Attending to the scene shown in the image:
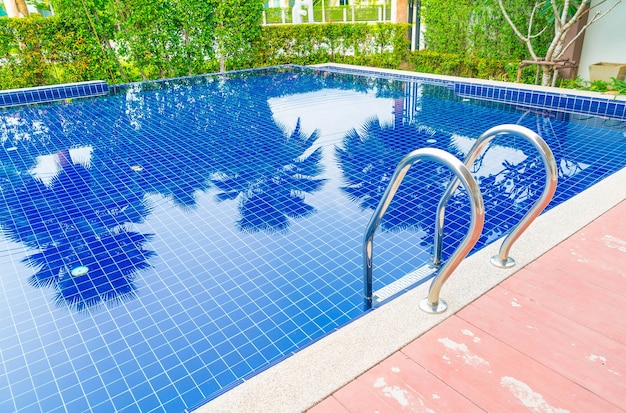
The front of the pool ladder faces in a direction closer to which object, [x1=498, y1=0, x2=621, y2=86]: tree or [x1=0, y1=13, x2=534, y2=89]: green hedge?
the green hedge

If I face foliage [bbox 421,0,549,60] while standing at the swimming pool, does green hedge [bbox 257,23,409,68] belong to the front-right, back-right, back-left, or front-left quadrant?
front-left

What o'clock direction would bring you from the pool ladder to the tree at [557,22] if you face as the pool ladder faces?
The tree is roughly at 2 o'clock from the pool ladder.

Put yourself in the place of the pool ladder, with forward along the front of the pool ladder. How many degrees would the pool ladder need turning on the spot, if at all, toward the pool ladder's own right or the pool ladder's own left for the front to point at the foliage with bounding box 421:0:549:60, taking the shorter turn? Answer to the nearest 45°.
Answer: approximately 45° to the pool ladder's own right

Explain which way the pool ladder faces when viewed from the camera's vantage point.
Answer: facing away from the viewer and to the left of the viewer

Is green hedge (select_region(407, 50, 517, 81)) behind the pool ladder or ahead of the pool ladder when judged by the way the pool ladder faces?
ahead

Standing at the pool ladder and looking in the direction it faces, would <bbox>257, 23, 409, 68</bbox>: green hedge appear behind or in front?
in front

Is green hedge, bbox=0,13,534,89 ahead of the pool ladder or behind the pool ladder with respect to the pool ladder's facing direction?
ahead
